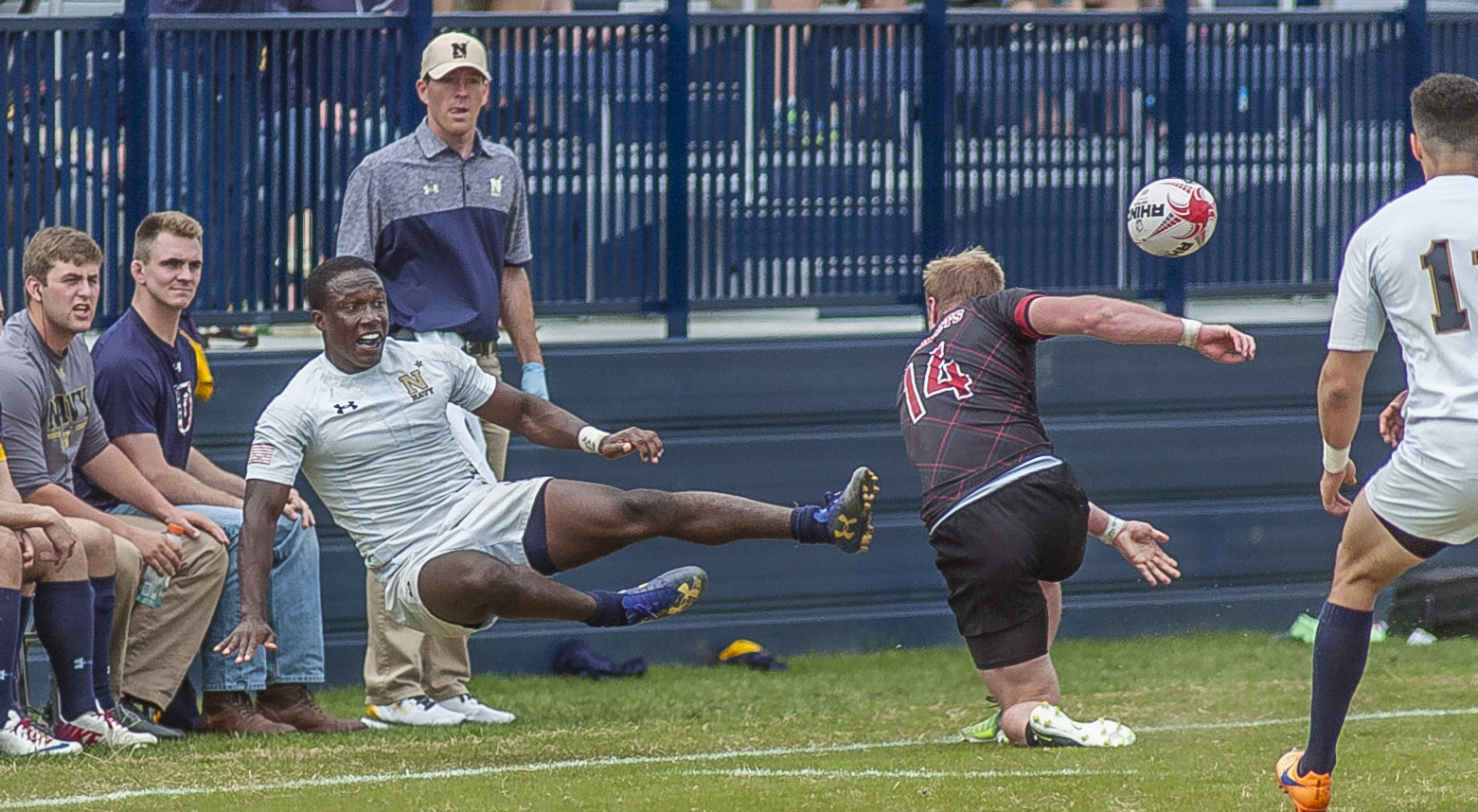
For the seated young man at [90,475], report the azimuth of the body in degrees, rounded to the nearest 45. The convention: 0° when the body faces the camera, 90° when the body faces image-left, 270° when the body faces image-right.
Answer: approximately 315°

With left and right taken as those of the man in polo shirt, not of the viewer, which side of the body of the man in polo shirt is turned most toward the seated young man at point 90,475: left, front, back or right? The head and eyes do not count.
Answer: right

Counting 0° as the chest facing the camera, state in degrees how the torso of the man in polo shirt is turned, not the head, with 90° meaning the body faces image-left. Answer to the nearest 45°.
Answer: approximately 315°
